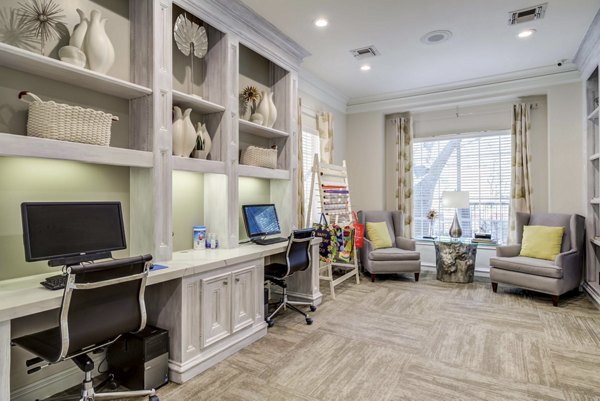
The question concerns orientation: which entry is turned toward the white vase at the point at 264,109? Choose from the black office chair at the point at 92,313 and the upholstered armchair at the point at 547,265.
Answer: the upholstered armchair

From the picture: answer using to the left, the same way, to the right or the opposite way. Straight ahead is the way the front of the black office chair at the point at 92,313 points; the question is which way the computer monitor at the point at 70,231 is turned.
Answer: the opposite way

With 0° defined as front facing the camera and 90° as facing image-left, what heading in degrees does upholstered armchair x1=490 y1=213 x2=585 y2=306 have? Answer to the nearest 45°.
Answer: approximately 45°

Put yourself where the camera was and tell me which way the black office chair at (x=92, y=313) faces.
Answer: facing away from the viewer and to the left of the viewer

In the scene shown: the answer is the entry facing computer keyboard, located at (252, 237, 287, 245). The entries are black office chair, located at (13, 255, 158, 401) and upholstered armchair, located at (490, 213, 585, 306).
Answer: the upholstered armchair

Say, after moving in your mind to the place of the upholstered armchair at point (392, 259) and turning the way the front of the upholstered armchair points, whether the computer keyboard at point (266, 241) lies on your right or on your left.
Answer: on your right

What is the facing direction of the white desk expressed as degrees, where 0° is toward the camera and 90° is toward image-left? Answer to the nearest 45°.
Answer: approximately 315°

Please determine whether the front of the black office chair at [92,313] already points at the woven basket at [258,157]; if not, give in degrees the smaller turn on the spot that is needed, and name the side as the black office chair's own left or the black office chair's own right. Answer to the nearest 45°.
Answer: approximately 90° to the black office chair's own right

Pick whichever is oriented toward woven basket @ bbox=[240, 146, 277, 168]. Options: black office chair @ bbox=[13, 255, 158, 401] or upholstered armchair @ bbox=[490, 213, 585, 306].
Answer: the upholstered armchair
